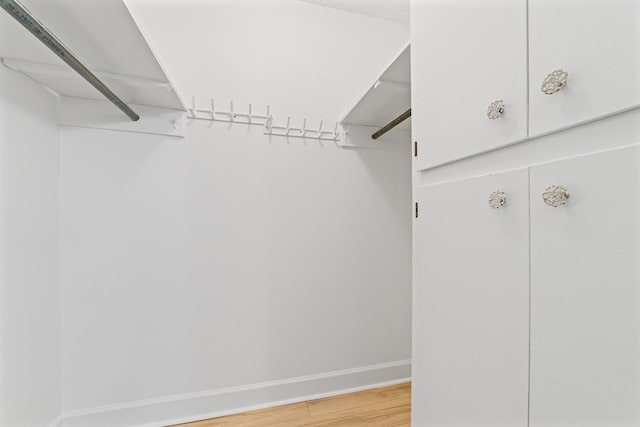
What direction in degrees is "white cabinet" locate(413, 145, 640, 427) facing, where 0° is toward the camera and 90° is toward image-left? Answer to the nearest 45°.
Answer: approximately 45°

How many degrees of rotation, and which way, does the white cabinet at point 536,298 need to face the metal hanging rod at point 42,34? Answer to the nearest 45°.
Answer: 0° — it already faces it

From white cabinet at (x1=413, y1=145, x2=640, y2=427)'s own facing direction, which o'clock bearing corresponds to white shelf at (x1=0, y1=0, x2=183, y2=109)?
The white shelf is roughly at 1 o'clock from the white cabinet.

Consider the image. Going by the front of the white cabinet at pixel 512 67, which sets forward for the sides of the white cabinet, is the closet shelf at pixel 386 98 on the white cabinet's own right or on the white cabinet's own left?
on the white cabinet's own right

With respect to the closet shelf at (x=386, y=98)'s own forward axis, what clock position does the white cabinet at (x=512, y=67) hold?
The white cabinet is roughly at 10 o'clock from the closet shelf.

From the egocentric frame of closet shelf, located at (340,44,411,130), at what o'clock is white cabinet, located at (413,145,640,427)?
The white cabinet is roughly at 10 o'clock from the closet shelf.

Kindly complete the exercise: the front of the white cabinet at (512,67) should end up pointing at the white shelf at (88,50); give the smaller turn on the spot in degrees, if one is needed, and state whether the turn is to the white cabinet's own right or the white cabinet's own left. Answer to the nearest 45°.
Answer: approximately 45° to the white cabinet's own right

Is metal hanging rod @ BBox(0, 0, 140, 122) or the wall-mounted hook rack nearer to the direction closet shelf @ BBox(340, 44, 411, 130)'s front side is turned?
the metal hanging rod

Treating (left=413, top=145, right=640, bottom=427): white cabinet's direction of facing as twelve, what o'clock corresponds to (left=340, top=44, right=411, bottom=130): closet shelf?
The closet shelf is roughly at 3 o'clock from the white cabinet.

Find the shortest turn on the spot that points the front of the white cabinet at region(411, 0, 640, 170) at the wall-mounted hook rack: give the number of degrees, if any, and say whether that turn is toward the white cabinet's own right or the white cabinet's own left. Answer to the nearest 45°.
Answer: approximately 45° to the white cabinet's own right

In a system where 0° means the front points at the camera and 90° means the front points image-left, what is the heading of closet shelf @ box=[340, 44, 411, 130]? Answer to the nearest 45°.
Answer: approximately 45°
